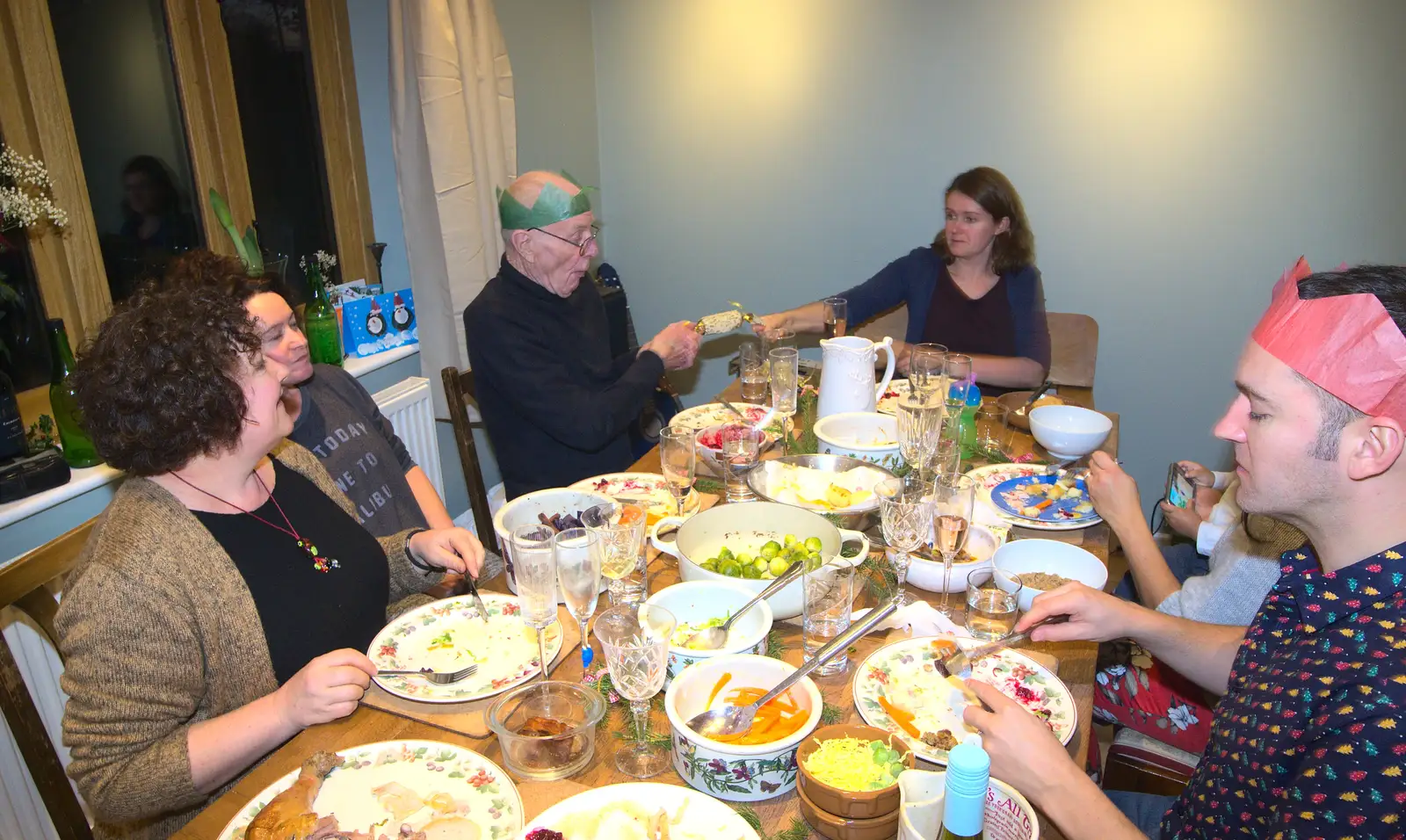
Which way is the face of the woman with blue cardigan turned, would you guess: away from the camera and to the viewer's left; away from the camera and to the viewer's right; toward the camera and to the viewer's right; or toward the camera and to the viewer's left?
toward the camera and to the viewer's left

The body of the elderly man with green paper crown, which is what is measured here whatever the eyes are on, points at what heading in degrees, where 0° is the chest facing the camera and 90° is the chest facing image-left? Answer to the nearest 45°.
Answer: approximately 270°

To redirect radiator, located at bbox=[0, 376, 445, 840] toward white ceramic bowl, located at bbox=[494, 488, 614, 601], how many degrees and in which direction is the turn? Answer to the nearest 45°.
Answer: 0° — it already faces it

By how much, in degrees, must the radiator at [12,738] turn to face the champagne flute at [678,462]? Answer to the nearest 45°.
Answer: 0° — it already faces it

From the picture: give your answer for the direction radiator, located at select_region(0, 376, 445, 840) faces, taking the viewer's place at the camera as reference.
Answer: facing the viewer and to the right of the viewer

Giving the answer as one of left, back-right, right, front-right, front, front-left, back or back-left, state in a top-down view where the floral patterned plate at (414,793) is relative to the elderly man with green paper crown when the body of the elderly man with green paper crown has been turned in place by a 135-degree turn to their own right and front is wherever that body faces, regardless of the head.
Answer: front-left

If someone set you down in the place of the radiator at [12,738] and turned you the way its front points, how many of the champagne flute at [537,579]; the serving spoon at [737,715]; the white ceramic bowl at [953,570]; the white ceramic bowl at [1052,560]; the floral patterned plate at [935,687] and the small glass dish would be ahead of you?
6

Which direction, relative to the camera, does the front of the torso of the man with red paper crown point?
to the viewer's left

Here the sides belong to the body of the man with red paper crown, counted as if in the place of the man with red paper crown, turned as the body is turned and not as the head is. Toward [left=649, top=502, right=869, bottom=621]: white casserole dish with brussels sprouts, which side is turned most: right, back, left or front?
front

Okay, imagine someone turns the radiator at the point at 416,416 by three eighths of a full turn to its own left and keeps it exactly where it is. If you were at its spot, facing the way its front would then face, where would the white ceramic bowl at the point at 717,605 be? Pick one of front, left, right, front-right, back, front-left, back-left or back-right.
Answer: back

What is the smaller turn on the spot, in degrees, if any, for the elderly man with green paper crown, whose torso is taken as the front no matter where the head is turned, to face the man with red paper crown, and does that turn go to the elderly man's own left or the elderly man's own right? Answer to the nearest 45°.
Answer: approximately 45° to the elderly man's own right

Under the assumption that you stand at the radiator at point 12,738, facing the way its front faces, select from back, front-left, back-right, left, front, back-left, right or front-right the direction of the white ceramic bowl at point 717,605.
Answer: front

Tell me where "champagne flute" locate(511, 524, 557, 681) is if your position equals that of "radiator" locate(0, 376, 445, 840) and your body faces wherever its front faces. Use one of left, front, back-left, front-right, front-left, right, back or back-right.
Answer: front

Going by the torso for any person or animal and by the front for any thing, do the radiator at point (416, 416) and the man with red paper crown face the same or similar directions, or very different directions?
very different directions

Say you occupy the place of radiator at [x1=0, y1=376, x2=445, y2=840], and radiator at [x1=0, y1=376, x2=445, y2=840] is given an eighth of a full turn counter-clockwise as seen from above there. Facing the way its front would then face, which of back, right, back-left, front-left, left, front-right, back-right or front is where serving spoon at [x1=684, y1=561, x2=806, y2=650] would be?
front-right

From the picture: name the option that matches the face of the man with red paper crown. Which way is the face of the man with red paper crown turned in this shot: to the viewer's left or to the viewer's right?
to the viewer's left

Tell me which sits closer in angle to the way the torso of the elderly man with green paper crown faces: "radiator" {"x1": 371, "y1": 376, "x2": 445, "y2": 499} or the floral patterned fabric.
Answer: the floral patterned fabric

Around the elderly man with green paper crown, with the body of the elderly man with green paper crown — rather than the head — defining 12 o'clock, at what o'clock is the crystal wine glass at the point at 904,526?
The crystal wine glass is roughly at 2 o'clock from the elderly man with green paper crown.

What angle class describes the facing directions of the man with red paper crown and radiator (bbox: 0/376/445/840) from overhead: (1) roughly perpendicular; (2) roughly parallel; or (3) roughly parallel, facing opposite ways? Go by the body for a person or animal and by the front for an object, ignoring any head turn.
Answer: roughly parallel, facing opposite ways
